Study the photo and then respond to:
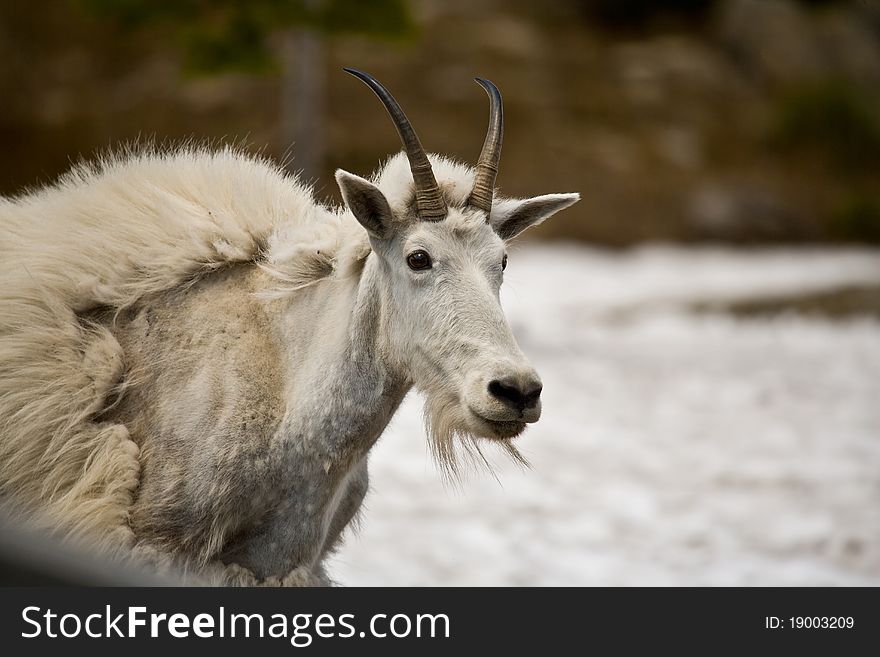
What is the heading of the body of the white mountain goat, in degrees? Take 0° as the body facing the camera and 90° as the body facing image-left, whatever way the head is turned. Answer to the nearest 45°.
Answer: approximately 315°
